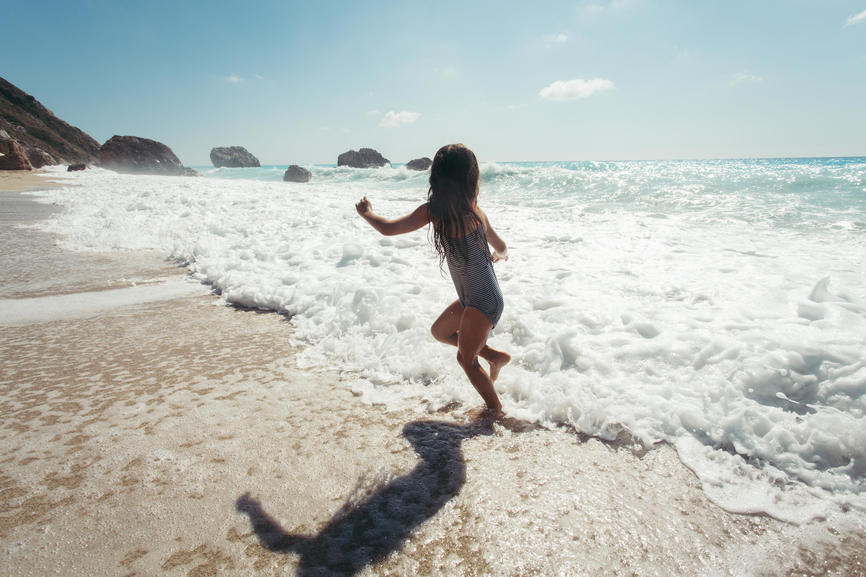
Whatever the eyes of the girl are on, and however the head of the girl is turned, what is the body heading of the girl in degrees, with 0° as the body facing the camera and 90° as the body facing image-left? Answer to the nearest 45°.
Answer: approximately 135°

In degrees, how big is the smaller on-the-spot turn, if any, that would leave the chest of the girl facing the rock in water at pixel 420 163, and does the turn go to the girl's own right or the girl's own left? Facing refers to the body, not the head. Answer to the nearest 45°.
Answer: approximately 45° to the girl's own right

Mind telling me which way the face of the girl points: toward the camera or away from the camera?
away from the camera

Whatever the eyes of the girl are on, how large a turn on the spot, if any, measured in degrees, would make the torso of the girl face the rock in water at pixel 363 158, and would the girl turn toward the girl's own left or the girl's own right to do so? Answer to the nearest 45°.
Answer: approximately 45° to the girl's own right

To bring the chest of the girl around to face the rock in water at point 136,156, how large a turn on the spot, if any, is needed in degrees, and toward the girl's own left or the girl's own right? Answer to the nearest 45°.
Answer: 0° — they already face it
